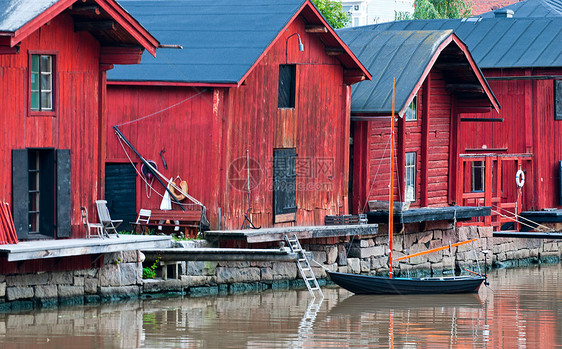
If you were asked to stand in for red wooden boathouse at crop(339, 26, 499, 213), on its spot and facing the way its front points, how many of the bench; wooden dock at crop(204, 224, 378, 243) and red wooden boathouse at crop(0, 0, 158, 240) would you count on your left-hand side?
0

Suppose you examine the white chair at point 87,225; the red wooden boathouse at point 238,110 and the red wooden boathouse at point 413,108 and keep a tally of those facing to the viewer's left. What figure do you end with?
0

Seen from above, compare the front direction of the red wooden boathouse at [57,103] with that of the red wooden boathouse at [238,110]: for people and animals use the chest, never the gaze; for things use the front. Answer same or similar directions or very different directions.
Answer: same or similar directions

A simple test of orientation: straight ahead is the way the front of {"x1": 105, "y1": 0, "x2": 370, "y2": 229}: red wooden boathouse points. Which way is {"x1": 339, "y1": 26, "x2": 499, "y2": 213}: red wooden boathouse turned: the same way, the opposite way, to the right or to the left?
the same way

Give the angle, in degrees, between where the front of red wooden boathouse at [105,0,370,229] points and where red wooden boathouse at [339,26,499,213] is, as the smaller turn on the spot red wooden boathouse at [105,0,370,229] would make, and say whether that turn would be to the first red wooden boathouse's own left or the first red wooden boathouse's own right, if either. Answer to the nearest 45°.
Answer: approximately 90° to the first red wooden boathouse's own left

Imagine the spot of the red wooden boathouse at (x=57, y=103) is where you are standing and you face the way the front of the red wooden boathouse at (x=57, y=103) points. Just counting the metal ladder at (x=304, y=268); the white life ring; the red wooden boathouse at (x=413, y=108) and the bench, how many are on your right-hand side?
0

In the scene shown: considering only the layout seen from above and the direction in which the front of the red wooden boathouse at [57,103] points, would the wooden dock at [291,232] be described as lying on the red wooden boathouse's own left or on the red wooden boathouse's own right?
on the red wooden boathouse's own left

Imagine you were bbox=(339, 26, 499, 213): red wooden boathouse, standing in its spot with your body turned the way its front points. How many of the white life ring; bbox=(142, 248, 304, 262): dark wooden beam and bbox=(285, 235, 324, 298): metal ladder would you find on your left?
1

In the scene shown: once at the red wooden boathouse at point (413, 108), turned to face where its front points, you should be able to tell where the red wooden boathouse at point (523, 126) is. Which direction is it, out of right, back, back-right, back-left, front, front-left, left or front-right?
left

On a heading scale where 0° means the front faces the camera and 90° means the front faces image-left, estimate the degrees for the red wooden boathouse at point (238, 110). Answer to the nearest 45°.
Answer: approximately 315°

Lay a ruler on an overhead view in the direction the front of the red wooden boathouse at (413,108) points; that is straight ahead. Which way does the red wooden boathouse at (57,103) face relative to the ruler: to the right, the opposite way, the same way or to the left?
the same way

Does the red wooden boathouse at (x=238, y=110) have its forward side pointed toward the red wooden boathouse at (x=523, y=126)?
no

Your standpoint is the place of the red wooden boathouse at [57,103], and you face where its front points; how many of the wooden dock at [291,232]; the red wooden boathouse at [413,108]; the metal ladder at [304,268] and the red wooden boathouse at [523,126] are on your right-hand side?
0

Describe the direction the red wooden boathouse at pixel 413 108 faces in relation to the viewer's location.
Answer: facing the viewer and to the right of the viewer

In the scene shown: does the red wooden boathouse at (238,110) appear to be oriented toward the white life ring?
no
